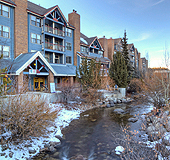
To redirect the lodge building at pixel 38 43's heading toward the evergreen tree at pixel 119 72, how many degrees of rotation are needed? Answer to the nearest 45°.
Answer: approximately 45° to its left

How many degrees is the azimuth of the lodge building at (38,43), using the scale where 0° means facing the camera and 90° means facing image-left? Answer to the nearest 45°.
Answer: approximately 315°

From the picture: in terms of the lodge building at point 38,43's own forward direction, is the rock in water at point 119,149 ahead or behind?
ahead

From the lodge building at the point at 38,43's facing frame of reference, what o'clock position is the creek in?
The creek is roughly at 1 o'clock from the lodge building.
